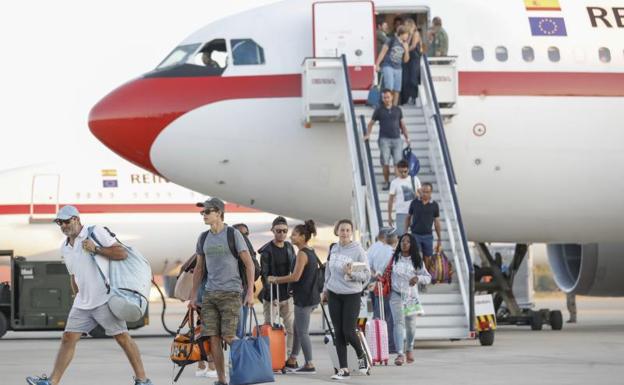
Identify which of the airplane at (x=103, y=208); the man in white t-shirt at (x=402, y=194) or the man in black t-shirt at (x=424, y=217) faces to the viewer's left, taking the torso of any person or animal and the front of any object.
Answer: the airplane

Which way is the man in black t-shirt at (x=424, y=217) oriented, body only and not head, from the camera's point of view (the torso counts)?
toward the camera

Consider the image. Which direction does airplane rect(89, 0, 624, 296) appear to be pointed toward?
to the viewer's left

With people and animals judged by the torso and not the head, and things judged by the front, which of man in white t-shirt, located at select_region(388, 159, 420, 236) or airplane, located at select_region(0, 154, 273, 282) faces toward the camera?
the man in white t-shirt

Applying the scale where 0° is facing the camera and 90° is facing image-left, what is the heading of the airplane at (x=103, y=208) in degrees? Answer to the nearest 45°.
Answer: approximately 90°

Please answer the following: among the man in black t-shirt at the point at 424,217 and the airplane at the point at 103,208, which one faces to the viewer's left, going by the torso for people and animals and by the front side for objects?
the airplane
